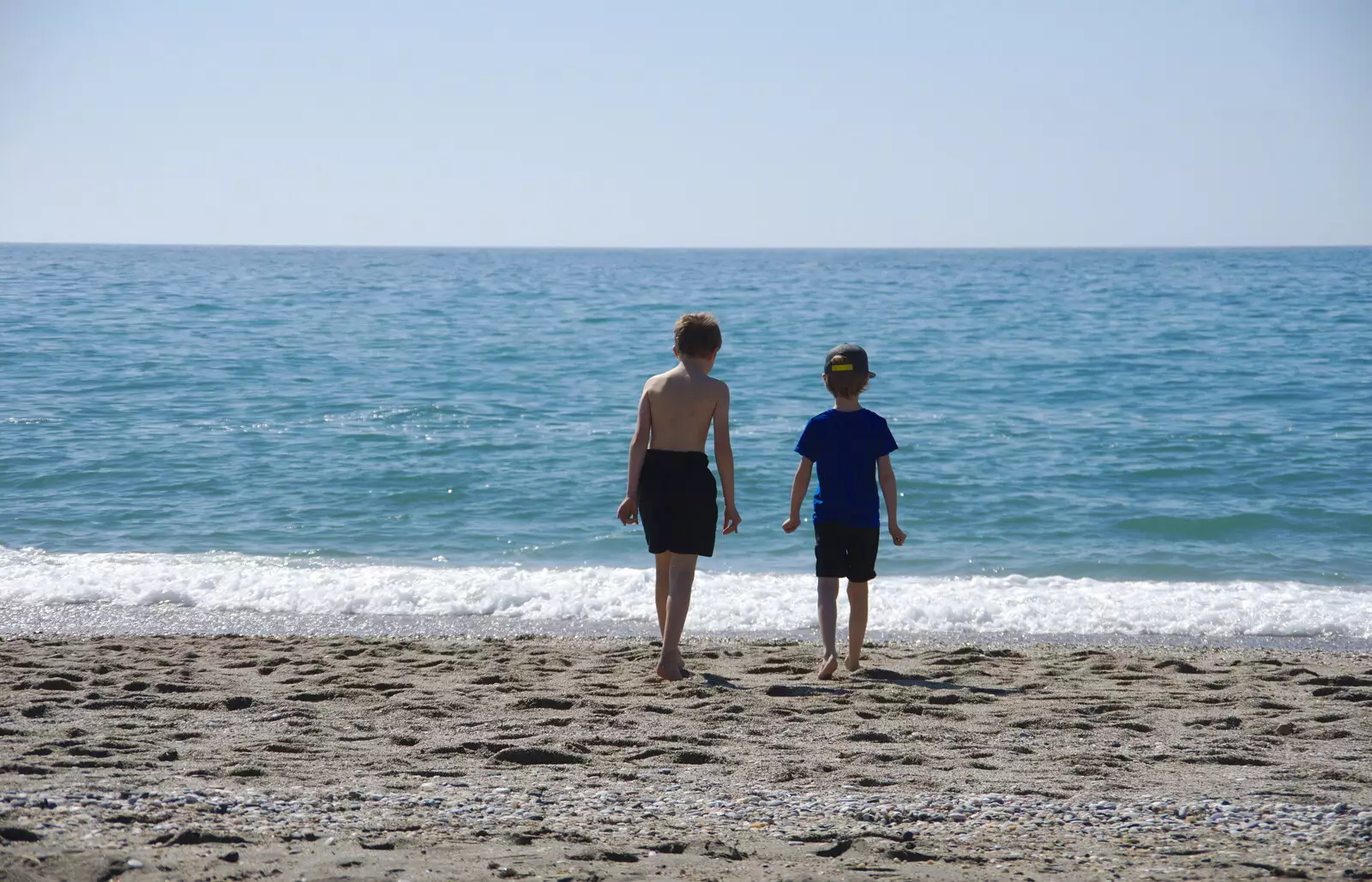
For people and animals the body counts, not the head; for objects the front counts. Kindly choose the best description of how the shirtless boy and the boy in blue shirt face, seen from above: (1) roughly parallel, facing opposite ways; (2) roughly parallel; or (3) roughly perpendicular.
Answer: roughly parallel

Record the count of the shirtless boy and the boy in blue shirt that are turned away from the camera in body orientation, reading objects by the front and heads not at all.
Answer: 2

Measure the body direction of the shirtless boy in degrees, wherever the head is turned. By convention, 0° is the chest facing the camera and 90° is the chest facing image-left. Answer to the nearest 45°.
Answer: approximately 180°

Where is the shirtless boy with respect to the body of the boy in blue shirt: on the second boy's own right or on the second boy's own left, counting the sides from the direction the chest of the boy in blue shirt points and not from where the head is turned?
on the second boy's own left

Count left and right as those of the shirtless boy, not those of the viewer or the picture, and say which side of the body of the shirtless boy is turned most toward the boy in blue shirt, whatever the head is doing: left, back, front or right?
right

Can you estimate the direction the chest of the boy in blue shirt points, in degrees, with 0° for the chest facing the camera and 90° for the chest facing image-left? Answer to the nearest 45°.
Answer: approximately 180°
